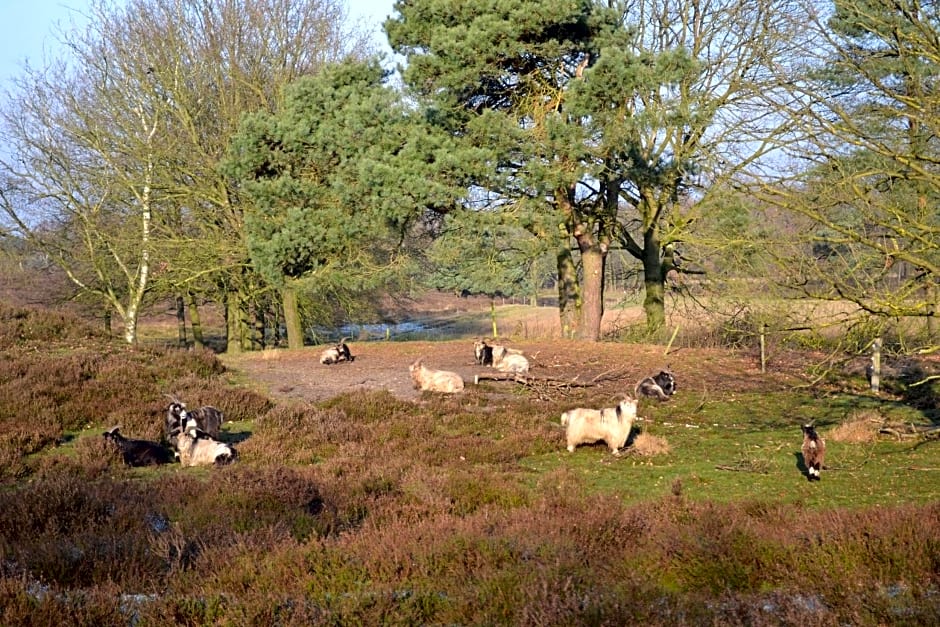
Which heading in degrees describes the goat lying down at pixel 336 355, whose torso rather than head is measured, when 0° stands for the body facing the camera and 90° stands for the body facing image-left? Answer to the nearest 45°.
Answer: approximately 270°

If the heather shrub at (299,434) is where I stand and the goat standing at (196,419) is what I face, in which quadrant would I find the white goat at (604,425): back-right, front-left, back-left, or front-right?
back-left

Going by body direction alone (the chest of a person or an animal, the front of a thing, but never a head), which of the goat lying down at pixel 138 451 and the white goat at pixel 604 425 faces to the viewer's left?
the goat lying down

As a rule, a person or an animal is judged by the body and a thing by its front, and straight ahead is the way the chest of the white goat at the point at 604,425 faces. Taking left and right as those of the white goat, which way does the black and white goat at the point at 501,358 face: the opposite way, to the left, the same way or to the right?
the opposite way

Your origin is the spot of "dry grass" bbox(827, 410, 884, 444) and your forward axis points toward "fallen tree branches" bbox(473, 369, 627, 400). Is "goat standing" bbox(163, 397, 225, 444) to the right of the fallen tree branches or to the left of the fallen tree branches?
left

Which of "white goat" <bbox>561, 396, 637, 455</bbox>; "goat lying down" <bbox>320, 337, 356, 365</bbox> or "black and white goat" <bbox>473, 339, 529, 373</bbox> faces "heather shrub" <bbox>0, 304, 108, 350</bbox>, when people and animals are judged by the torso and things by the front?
the black and white goat

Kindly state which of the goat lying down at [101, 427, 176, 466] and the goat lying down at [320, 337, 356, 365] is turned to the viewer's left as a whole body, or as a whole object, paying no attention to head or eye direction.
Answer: the goat lying down at [101, 427, 176, 466]

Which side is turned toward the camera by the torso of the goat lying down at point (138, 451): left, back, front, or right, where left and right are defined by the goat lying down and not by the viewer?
left

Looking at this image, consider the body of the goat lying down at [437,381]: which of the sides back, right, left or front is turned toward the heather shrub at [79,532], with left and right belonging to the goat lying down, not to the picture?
left

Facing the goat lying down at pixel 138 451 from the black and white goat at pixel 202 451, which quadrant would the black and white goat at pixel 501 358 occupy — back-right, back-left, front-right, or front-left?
back-right

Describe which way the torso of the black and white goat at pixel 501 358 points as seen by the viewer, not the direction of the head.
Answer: to the viewer's left

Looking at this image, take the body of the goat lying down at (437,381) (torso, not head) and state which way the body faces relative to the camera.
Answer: to the viewer's left
